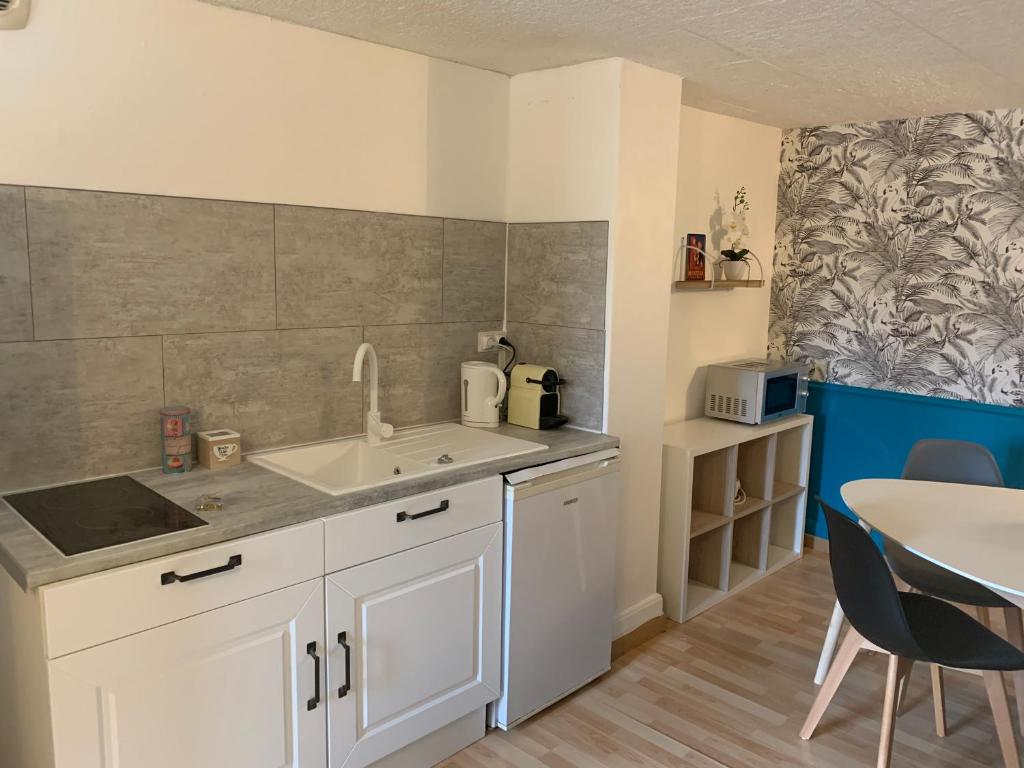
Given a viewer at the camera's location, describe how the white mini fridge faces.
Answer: facing the viewer and to the right of the viewer

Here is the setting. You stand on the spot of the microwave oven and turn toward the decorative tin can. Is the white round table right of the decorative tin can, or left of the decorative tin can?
left

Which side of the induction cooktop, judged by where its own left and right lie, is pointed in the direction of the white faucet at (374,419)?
left

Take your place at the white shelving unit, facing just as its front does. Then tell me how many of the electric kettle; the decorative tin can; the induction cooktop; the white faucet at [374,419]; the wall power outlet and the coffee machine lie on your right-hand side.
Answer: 6

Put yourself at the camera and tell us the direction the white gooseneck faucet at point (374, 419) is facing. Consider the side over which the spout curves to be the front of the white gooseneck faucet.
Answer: facing the viewer and to the left of the viewer

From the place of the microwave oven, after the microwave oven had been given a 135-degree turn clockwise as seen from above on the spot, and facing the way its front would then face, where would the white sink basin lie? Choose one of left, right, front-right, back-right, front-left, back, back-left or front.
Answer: front-left

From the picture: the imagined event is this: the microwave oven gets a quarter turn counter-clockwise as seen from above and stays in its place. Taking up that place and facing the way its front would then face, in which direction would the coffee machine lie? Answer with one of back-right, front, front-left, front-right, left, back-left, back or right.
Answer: back

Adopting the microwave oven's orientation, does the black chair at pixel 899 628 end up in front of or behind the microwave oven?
in front

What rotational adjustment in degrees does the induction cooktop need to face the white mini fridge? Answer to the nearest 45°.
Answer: approximately 45° to its left

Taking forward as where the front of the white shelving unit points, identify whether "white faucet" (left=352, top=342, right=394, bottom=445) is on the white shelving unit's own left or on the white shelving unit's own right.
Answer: on the white shelving unit's own right

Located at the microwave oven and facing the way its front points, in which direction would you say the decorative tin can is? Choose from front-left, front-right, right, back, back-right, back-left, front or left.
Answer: right
